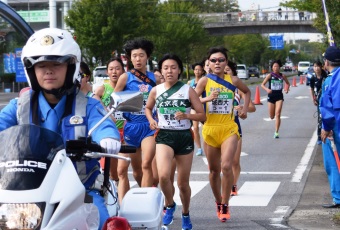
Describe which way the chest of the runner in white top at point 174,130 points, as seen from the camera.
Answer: toward the camera

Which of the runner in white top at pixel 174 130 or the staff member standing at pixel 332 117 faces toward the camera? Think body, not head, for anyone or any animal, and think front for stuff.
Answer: the runner in white top

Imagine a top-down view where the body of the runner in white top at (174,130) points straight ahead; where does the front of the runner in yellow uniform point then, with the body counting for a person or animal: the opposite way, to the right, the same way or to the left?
the same way

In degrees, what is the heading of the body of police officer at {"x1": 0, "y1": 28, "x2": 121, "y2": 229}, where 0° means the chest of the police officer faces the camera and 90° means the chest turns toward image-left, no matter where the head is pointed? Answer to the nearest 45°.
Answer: approximately 0°

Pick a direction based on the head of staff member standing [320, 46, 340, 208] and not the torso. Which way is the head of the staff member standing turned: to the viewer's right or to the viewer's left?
to the viewer's left

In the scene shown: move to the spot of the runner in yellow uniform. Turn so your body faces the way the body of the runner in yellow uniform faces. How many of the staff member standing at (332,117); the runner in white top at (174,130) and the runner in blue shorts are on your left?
1

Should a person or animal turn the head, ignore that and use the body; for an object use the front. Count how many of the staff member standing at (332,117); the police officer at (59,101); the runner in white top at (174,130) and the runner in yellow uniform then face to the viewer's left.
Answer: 1

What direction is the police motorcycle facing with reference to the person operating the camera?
facing the viewer and to the left of the viewer

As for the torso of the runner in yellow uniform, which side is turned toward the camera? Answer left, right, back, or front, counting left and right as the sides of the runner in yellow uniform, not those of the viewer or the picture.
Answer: front

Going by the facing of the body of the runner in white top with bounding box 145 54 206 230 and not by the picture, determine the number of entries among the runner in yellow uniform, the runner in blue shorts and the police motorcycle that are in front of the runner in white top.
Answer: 1

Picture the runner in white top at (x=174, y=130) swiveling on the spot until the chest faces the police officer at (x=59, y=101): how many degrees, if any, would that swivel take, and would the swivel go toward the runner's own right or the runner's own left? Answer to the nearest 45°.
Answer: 0° — they already face them

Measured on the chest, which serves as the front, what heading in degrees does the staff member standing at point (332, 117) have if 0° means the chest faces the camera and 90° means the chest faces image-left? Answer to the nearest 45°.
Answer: approximately 90°

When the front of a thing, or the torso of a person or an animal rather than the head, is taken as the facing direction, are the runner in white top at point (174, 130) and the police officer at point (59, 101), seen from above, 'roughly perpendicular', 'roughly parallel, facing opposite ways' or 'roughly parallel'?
roughly parallel

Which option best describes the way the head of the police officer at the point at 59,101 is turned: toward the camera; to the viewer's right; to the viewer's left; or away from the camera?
toward the camera
